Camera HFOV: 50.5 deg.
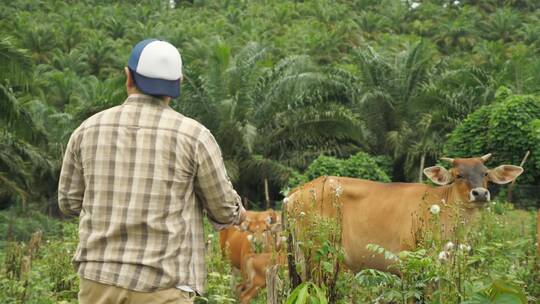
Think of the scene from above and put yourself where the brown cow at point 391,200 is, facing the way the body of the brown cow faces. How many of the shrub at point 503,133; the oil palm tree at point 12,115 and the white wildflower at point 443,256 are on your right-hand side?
1

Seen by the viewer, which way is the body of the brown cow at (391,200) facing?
to the viewer's right

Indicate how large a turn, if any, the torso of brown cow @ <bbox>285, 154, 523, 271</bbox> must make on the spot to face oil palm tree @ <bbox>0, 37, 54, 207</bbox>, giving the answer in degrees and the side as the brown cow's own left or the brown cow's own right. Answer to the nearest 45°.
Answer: approximately 135° to the brown cow's own left

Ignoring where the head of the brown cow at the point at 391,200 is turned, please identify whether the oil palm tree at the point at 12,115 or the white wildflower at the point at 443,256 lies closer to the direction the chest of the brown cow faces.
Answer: the white wildflower

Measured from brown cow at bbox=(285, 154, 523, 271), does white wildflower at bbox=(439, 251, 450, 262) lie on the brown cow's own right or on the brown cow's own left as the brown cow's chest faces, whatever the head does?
on the brown cow's own right

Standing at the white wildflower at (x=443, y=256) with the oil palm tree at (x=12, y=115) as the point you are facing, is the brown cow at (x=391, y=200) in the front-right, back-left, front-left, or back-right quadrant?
front-right

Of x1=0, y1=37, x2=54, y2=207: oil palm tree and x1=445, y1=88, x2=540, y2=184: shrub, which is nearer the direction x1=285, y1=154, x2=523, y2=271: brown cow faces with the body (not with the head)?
the shrub

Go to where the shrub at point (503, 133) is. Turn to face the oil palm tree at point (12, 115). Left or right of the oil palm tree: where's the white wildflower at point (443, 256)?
left

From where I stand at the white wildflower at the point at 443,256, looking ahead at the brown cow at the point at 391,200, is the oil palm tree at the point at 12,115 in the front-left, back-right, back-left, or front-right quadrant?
front-left

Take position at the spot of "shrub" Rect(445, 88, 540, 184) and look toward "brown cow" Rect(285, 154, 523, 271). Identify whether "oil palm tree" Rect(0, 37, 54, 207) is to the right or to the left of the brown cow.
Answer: right

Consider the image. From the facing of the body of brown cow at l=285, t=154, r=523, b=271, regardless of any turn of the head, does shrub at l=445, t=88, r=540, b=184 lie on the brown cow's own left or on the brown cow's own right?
on the brown cow's own left
